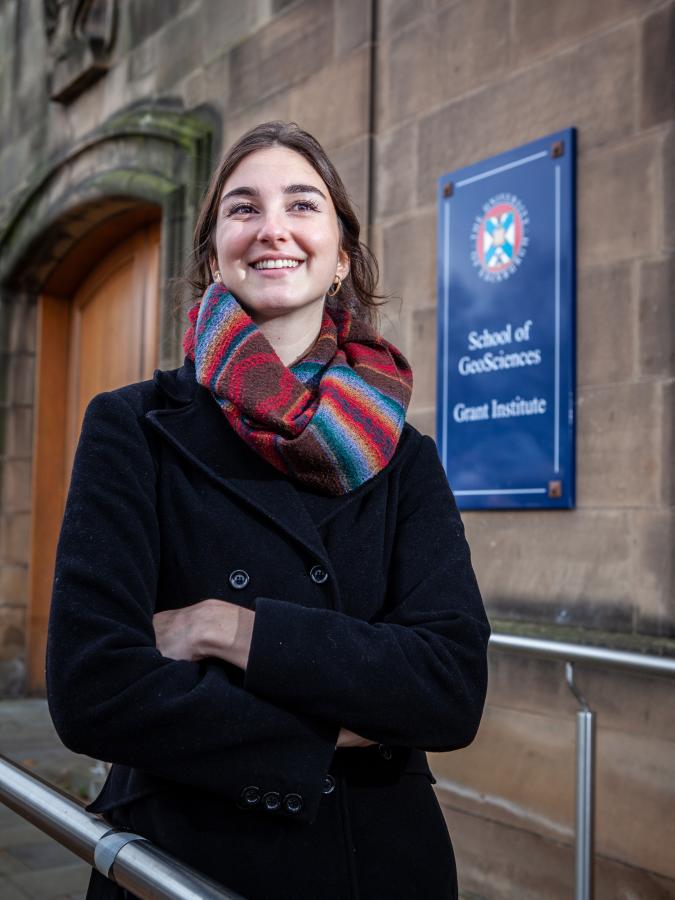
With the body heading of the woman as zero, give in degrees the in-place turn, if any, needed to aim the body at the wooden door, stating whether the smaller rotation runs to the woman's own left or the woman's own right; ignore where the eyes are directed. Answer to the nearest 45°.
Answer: approximately 180°

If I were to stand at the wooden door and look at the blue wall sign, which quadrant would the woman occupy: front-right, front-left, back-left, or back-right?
front-right

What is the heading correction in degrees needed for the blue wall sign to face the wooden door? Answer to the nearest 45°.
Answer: approximately 90° to its right

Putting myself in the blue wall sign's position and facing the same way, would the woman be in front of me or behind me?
in front

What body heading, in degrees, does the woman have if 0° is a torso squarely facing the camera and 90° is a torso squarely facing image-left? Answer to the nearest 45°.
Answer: approximately 0°

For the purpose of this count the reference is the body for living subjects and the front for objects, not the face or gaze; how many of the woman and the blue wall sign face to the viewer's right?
0

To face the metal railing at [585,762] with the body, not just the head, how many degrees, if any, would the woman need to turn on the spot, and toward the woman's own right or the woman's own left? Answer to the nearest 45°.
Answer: approximately 135° to the woman's own left
